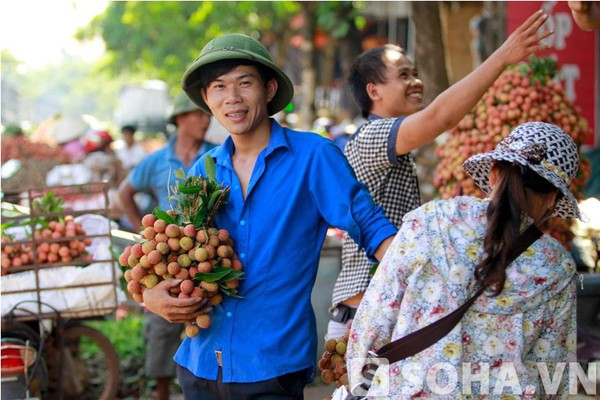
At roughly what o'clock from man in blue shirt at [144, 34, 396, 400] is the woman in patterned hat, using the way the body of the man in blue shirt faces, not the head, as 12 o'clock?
The woman in patterned hat is roughly at 9 o'clock from the man in blue shirt.

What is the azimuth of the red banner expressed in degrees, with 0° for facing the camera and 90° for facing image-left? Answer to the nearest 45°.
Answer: approximately 0°

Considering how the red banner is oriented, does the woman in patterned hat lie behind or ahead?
ahead

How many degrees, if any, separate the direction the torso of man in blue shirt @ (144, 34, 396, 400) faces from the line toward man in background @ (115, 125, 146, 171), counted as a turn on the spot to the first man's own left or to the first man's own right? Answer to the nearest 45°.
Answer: approximately 135° to the first man's own right

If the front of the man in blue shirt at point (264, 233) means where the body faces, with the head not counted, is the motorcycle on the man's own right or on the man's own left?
on the man's own right

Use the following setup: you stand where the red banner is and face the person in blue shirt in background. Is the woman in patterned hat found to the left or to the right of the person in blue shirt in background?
left

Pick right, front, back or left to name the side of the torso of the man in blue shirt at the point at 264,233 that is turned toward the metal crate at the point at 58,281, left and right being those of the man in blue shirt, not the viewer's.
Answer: right

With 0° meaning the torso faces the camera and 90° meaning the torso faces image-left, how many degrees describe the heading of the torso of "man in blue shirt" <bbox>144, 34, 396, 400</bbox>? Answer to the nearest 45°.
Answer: approximately 45°

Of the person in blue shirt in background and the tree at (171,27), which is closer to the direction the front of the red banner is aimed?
the person in blue shirt in background

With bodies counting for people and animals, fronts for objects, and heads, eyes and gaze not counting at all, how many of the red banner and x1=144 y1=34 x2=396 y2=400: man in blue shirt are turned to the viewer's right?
0

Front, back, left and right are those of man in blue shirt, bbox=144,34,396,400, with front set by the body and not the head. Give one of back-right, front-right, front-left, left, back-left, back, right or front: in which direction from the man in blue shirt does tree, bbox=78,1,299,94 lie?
back-right

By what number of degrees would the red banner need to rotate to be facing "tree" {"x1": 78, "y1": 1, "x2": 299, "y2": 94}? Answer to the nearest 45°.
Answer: approximately 135° to its right

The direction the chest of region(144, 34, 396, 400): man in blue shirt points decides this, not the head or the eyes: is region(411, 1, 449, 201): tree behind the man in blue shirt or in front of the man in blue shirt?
behind

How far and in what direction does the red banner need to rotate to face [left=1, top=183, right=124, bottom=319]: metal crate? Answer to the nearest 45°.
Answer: approximately 45° to its right
